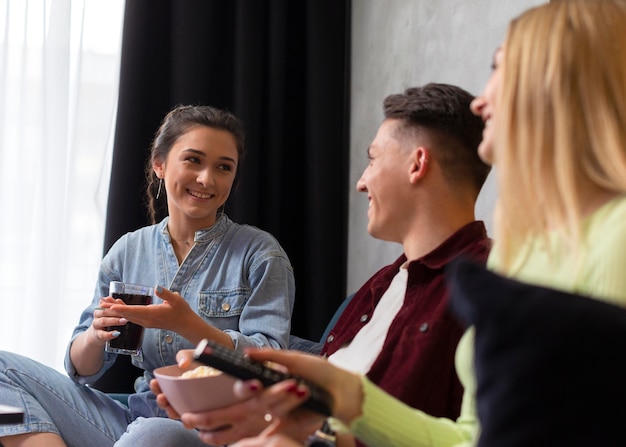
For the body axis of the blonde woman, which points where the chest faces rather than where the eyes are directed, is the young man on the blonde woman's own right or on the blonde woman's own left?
on the blonde woman's own right

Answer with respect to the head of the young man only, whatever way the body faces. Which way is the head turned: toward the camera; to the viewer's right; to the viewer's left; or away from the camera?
to the viewer's left

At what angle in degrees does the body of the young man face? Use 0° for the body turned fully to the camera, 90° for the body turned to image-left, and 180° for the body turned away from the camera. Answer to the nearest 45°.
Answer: approximately 45°

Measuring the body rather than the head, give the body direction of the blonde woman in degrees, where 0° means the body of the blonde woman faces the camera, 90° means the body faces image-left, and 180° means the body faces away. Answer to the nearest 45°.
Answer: approximately 90°

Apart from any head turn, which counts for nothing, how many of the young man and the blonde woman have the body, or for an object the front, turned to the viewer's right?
0
